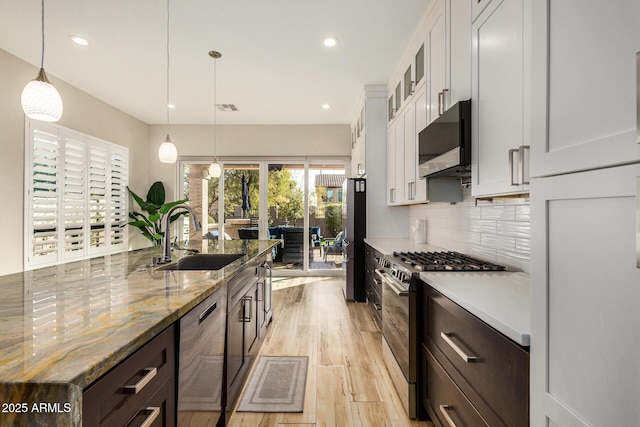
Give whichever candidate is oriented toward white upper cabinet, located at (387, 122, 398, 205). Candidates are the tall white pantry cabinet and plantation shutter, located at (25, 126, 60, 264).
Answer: the plantation shutter

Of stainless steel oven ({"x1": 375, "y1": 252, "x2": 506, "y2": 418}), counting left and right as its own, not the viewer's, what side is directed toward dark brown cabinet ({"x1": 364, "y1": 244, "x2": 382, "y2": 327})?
right

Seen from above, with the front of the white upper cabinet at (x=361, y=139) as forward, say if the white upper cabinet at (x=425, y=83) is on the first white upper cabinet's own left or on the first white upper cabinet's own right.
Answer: on the first white upper cabinet's own left

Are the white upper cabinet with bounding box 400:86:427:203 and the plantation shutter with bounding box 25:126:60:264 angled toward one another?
yes

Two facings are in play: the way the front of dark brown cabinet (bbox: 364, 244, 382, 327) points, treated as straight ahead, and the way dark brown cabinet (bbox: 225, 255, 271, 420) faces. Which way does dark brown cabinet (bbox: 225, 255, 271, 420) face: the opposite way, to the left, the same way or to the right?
the opposite way

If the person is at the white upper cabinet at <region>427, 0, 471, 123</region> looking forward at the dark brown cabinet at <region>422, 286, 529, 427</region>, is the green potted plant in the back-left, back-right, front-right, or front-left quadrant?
back-right

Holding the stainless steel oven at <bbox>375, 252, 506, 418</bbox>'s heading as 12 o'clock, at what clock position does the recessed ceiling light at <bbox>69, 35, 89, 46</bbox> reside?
The recessed ceiling light is roughly at 12 o'clock from the stainless steel oven.

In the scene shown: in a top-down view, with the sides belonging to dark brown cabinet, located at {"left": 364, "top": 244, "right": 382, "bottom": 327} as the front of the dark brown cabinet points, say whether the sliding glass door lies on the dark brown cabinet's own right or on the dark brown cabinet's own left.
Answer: on the dark brown cabinet's own right

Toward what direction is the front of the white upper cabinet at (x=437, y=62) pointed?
to the viewer's left

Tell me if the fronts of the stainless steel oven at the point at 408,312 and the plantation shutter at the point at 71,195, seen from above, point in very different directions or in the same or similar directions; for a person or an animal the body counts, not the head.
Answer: very different directions

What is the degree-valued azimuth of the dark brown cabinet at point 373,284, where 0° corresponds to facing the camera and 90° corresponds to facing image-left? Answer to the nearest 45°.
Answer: approximately 90°

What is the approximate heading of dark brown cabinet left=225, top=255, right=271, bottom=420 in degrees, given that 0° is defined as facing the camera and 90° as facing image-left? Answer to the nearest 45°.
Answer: approximately 270°

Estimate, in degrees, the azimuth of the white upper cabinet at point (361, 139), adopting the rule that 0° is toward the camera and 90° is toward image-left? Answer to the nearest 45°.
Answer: approximately 90°

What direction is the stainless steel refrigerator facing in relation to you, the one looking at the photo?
facing to the left of the viewer
